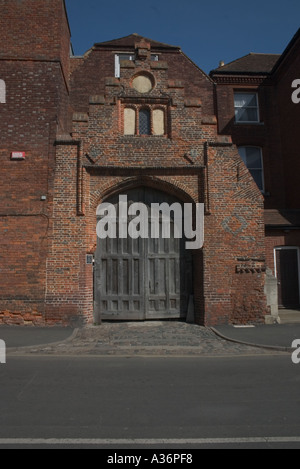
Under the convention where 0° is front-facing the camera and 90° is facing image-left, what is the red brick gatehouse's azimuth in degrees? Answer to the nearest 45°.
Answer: approximately 0°
